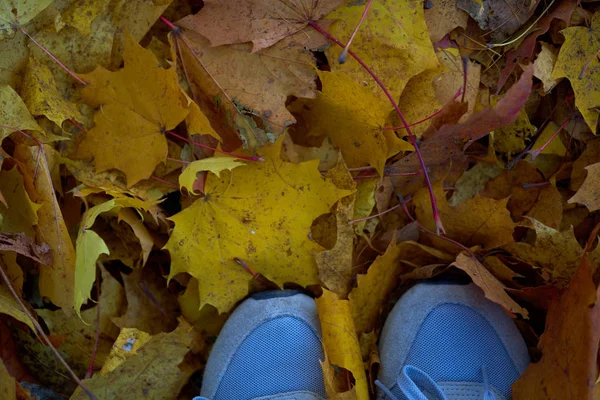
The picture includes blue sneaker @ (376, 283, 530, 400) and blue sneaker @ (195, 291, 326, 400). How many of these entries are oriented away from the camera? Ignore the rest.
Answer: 2

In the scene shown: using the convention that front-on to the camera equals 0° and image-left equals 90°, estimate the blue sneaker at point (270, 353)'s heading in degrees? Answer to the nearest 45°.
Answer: approximately 180°

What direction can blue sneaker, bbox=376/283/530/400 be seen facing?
away from the camera
